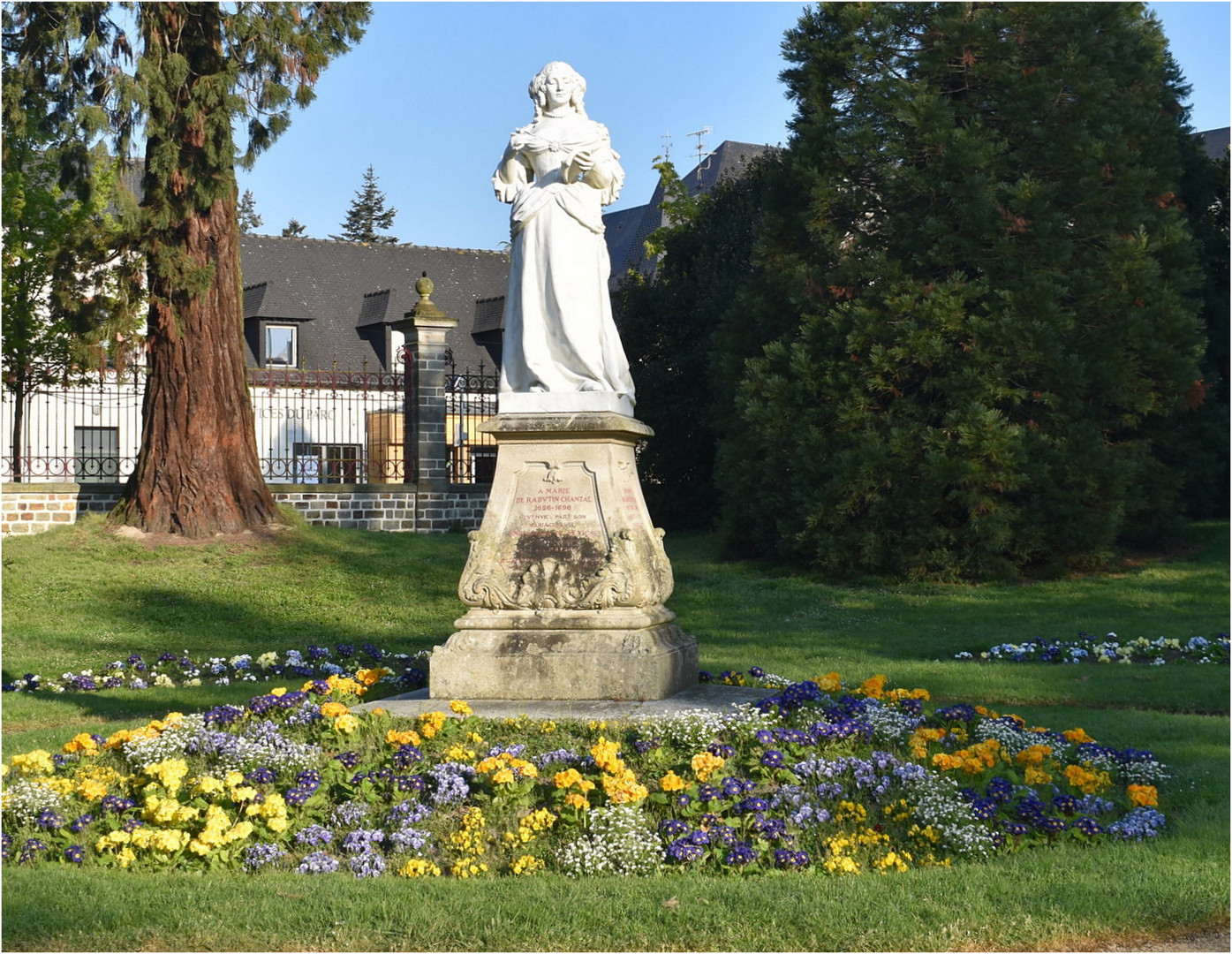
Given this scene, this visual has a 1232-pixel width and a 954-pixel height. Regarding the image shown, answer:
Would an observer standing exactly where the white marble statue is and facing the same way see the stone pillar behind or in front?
behind

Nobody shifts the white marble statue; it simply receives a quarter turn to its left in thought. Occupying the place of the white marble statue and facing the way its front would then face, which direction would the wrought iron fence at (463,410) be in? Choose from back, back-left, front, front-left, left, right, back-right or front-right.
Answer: left

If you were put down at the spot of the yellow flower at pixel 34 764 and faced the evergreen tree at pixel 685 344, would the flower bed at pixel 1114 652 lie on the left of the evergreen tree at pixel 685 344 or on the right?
right

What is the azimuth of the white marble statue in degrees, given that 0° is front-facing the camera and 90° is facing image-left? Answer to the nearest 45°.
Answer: approximately 0°

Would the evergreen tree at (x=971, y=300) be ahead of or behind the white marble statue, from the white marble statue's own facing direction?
behind

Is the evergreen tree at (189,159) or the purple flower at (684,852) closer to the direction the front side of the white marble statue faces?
the purple flower

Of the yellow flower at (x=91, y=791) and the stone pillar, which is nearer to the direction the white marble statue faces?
the yellow flower

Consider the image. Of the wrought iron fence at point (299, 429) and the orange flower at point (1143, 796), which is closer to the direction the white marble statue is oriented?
the orange flower

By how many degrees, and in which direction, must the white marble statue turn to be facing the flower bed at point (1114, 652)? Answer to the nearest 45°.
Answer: approximately 135° to its left

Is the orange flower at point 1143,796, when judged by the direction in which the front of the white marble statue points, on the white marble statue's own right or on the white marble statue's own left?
on the white marble statue's own left

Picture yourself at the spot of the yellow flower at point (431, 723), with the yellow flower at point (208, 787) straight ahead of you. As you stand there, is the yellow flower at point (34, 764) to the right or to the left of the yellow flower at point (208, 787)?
right
